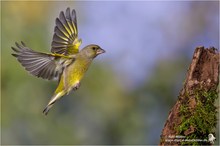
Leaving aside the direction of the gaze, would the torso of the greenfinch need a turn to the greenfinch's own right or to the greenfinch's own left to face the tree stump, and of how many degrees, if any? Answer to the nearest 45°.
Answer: approximately 45° to the greenfinch's own right

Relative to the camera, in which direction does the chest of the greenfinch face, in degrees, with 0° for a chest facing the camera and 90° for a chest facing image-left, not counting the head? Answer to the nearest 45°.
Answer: approximately 270°
